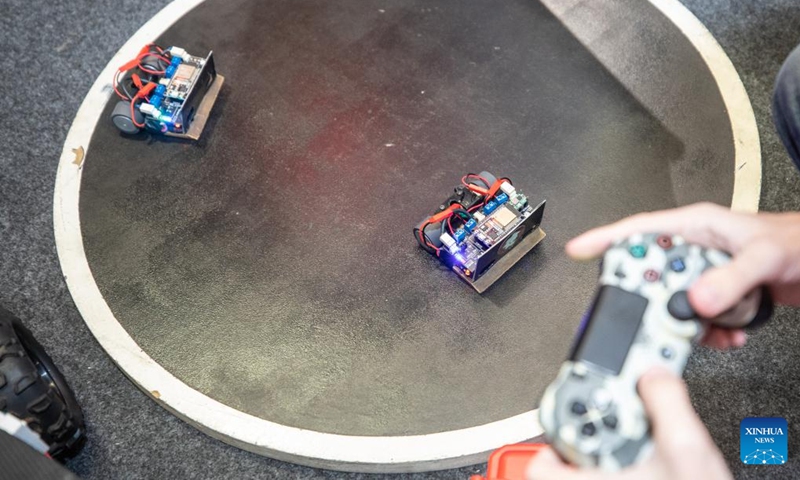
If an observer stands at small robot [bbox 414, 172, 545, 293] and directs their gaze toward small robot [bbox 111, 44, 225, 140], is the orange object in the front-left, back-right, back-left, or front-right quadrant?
back-left

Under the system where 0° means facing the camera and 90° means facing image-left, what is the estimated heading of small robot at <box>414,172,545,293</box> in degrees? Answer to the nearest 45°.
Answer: approximately 315°

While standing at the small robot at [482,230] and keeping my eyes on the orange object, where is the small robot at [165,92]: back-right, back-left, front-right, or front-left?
back-right

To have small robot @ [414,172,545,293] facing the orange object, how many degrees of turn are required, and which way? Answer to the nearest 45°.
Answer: approximately 45° to its right

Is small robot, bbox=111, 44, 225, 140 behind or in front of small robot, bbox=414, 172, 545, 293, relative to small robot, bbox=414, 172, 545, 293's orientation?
behind

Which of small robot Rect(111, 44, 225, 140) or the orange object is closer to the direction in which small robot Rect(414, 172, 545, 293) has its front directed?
the orange object
